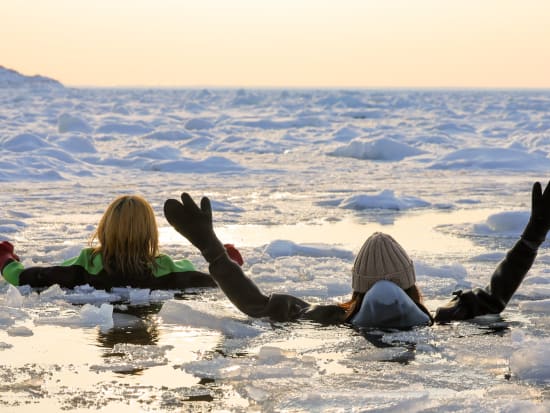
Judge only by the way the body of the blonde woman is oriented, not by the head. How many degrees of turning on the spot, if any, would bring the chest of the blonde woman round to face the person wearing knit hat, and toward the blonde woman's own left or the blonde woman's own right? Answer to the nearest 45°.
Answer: approximately 135° to the blonde woman's own right

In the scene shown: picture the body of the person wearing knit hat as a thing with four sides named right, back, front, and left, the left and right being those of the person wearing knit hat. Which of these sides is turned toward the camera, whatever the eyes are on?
back

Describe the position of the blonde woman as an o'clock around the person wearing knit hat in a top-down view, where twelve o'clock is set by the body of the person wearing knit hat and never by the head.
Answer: The blonde woman is roughly at 10 o'clock from the person wearing knit hat.

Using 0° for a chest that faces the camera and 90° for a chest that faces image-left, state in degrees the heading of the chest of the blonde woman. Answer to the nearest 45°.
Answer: approximately 180°

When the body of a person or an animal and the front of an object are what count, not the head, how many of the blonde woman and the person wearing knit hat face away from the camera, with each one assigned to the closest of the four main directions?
2

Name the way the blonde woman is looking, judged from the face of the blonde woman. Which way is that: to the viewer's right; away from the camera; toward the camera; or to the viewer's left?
away from the camera
